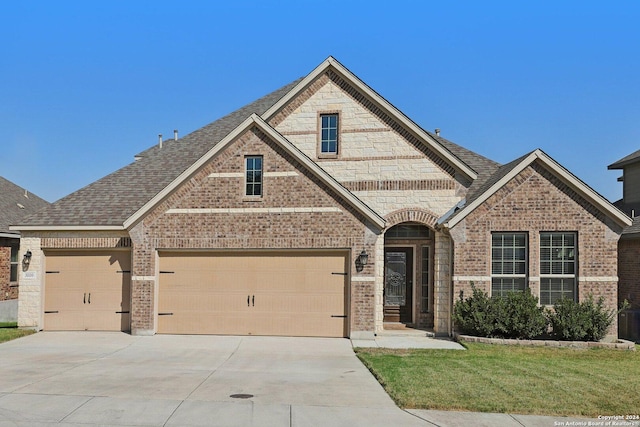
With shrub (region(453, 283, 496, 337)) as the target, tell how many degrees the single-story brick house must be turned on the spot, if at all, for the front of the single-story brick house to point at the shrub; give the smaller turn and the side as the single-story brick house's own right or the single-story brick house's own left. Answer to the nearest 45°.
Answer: approximately 90° to the single-story brick house's own left

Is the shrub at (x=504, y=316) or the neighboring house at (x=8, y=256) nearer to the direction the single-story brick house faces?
the shrub

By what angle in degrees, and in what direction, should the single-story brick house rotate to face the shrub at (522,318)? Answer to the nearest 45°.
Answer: approximately 90° to its left

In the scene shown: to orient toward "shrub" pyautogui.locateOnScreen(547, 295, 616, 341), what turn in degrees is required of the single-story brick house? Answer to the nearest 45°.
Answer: approximately 90° to its left

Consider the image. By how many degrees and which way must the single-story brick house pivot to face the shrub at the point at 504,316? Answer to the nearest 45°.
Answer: approximately 90° to its left

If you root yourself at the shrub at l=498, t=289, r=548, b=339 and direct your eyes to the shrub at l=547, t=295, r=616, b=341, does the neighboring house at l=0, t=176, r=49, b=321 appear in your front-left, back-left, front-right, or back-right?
back-left

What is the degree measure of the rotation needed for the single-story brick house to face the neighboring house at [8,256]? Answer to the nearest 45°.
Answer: approximately 135° to its right

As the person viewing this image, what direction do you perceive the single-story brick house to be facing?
facing the viewer
